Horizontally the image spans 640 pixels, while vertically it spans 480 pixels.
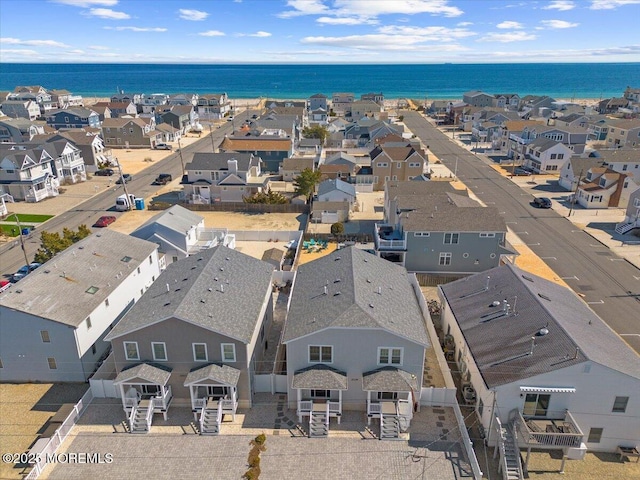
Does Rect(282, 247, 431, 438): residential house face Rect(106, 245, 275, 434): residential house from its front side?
no

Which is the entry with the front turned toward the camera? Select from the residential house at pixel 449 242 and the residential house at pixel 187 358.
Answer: the residential house at pixel 187 358

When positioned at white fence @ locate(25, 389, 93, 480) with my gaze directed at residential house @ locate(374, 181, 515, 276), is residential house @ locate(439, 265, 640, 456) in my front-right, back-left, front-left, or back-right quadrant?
front-right

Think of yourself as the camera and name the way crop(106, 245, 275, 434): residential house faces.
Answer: facing the viewer

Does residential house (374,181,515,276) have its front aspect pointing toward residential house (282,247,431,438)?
no

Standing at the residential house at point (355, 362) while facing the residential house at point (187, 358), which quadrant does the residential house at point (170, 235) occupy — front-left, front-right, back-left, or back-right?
front-right

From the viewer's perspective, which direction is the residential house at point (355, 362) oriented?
toward the camera

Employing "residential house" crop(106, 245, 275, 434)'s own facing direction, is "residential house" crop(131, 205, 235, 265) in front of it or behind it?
behind

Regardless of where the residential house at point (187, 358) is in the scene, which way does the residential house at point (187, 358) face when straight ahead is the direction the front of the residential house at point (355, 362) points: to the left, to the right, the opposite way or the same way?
the same way

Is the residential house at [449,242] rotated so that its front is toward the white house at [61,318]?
no

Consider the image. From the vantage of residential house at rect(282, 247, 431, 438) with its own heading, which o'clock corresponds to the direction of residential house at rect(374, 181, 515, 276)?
residential house at rect(374, 181, 515, 276) is roughly at 7 o'clock from residential house at rect(282, 247, 431, 438).

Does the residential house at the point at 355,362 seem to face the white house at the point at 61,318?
no

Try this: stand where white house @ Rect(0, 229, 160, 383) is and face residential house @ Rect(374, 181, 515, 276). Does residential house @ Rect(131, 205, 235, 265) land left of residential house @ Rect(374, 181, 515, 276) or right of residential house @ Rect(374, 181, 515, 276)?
left

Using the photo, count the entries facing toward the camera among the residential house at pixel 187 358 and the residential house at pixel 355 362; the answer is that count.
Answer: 2
